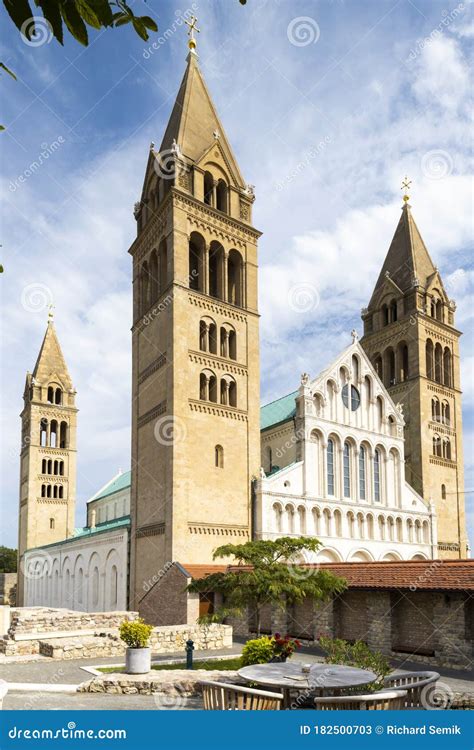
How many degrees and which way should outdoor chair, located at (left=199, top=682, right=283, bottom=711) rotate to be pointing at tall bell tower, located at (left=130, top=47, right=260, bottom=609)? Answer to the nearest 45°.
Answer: approximately 45° to its left

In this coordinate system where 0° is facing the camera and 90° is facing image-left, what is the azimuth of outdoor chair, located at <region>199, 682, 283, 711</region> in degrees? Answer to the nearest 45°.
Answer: approximately 225°

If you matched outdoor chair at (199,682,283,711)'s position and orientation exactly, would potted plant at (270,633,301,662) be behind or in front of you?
in front

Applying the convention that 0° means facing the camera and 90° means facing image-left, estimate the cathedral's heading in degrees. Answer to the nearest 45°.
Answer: approximately 315°

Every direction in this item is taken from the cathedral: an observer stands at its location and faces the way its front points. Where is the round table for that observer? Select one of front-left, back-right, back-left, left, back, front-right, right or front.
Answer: front-right

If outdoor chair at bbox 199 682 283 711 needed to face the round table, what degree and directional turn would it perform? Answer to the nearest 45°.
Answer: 0° — it already faces it

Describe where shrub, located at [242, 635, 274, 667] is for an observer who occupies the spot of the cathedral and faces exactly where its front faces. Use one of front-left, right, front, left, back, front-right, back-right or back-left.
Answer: front-right

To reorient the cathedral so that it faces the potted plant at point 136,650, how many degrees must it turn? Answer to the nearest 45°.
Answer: approximately 45° to its right

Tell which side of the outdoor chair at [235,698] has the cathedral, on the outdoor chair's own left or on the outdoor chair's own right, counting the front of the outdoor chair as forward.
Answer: on the outdoor chair's own left
